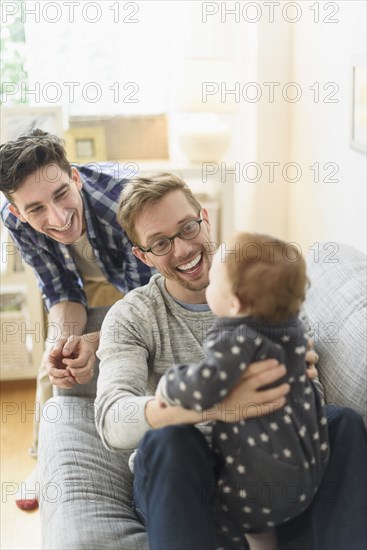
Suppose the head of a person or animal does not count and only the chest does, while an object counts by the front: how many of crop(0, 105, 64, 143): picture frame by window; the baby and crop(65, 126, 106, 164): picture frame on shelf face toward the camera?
2

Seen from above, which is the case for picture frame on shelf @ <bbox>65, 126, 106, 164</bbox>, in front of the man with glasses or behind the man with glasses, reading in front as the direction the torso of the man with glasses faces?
behind

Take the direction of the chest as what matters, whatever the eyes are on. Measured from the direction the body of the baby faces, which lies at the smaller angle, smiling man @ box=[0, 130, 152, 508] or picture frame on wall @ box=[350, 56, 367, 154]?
the smiling man

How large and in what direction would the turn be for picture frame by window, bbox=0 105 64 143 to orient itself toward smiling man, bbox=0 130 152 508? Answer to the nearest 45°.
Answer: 0° — it already faces them

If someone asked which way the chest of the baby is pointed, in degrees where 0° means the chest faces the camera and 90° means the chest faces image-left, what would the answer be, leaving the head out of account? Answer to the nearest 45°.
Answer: approximately 135°

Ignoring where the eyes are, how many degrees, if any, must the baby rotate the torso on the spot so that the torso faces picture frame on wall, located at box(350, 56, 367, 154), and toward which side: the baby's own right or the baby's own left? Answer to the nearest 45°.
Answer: approximately 45° to the baby's own right

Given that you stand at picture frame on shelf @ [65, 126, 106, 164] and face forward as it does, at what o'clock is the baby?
The baby is roughly at 12 o'clock from the picture frame on shelf.

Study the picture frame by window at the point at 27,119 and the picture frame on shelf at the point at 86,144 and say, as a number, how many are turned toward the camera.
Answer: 2

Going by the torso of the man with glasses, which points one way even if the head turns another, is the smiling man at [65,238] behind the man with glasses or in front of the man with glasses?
behind

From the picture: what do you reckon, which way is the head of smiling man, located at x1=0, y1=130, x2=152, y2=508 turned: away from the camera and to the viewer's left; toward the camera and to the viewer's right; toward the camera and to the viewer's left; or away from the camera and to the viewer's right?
toward the camera and to the viewer's right

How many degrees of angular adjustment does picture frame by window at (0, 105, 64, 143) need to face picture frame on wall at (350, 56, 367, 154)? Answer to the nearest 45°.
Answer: approximately 45° to its left
